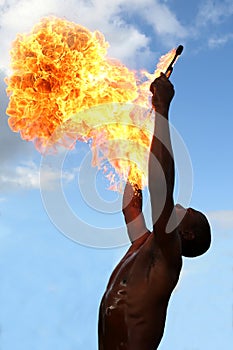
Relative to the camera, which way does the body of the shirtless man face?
to the viewer's left
